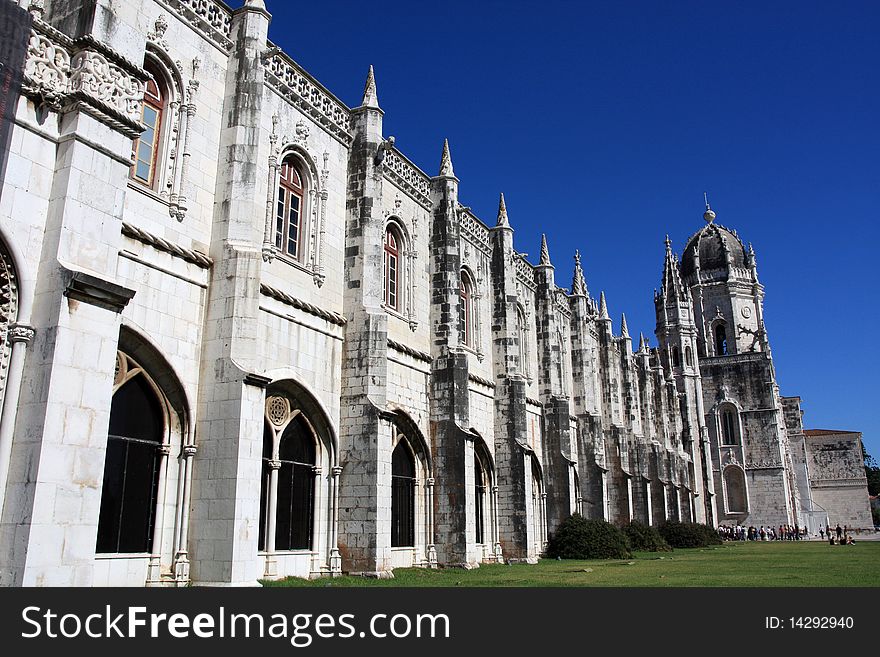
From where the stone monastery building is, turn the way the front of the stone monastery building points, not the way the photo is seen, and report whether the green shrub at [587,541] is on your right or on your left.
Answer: on your left

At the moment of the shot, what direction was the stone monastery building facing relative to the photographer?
facing the viewer and to the right of the viewer

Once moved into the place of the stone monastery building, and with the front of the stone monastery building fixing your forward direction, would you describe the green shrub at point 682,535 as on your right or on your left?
on your left

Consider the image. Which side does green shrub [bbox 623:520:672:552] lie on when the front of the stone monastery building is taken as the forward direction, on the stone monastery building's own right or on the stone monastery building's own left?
on the stone monastery building's own left
